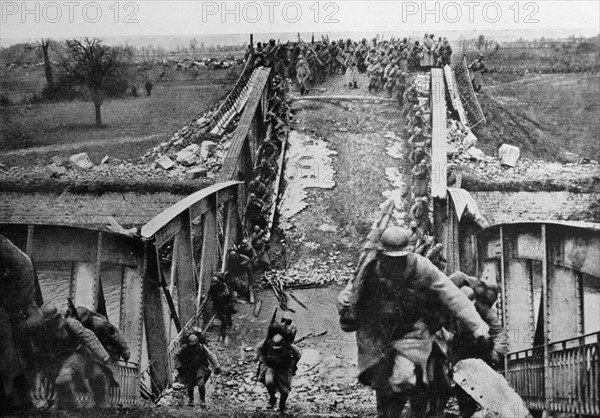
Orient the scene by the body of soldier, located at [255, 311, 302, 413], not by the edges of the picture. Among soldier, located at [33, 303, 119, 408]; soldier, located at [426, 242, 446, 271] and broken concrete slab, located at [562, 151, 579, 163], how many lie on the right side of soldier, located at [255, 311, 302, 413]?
1

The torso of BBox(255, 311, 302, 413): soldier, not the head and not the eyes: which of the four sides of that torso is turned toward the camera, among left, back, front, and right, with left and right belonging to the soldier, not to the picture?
front

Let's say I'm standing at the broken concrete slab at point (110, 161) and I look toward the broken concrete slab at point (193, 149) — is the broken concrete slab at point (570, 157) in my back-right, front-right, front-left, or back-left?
front-right

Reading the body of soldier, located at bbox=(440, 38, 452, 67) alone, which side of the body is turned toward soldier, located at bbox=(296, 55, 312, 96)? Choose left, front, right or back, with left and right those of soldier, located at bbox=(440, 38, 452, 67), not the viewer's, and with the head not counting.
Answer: right

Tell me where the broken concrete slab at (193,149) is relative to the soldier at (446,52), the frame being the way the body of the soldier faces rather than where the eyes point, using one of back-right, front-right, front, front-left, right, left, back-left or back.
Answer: right

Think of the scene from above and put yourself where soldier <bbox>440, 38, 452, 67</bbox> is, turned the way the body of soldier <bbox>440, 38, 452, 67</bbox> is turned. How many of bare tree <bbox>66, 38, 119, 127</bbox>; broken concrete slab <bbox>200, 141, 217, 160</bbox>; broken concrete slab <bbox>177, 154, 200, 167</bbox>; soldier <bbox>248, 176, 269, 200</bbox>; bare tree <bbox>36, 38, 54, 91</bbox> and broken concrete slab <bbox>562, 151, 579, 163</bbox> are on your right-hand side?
5

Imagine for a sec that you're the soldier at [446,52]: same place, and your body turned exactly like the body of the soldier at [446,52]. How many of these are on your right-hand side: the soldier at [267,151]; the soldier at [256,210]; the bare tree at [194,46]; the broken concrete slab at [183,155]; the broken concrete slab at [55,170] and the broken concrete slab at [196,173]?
6

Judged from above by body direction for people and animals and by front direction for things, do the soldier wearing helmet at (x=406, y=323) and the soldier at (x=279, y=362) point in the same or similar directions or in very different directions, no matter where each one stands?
same or similar directions

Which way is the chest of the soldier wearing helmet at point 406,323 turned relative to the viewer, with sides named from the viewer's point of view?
facing the viewer

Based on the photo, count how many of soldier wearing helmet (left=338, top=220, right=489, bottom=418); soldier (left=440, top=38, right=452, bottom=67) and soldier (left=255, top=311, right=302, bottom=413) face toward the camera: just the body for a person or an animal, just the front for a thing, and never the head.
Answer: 3

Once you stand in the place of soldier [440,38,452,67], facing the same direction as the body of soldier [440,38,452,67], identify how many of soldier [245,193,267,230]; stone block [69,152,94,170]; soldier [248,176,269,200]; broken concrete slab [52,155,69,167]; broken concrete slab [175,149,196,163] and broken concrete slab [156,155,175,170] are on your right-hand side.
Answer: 6
